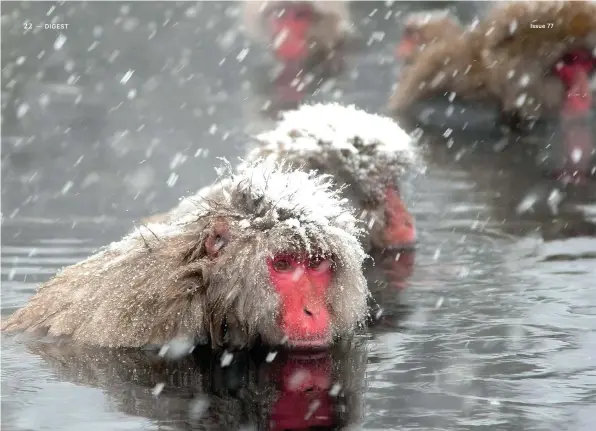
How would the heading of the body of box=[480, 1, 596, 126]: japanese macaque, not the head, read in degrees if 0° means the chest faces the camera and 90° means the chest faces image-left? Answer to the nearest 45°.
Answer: approximately 315°

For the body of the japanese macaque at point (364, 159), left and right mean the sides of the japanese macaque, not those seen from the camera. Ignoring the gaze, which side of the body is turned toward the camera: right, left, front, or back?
right

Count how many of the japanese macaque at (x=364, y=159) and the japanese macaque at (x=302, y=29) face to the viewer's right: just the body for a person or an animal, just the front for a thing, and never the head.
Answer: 1

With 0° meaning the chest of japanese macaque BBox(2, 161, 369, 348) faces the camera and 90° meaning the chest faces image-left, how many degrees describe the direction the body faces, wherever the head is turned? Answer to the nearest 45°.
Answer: approximately 315°

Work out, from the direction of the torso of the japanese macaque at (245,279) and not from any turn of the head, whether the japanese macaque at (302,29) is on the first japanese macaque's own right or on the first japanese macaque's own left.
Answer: on the first japanese macaque's own left

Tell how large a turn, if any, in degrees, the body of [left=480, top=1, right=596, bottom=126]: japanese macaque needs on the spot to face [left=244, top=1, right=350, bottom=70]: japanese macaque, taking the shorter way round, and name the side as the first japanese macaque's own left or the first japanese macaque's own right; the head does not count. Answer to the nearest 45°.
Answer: approximately 180°

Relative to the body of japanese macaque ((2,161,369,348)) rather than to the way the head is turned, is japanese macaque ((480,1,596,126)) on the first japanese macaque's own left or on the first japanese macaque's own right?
on the first japanese macaque's own left

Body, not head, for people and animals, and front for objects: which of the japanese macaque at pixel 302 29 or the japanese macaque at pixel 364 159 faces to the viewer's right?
the japanese macaque at pixel 364 159
